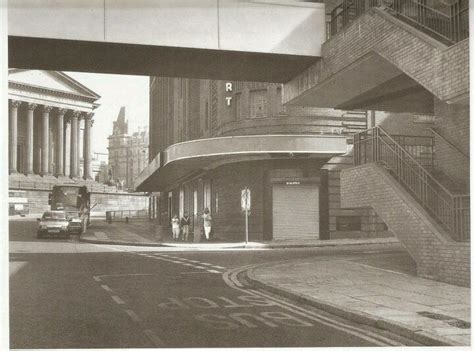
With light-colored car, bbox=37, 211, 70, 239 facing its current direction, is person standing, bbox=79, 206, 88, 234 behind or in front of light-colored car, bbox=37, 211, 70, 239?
behind

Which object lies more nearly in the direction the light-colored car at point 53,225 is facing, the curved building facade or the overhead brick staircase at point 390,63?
the overhead brick staircase

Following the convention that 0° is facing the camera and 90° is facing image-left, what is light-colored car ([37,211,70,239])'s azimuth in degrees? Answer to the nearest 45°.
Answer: approximately 0°

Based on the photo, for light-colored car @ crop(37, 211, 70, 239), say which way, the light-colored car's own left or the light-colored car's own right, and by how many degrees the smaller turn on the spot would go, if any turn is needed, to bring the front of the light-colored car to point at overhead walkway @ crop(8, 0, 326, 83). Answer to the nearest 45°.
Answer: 0° — it already faces it

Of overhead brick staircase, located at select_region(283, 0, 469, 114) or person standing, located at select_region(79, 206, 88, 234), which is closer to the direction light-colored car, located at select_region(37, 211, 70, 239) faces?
the overhead brick staircase

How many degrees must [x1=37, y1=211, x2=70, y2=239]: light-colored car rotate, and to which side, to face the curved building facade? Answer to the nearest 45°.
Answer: approximately 45° to its left

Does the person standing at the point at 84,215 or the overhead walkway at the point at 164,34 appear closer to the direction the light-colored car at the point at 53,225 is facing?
the overhead walkway

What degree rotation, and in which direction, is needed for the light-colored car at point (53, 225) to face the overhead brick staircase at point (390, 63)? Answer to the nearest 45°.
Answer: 0° — it already faces it
